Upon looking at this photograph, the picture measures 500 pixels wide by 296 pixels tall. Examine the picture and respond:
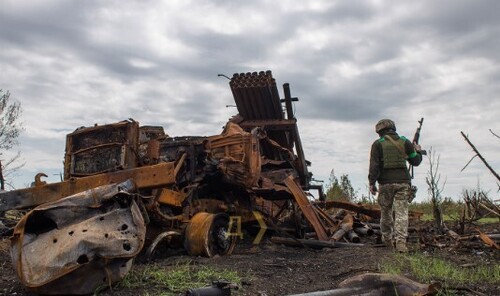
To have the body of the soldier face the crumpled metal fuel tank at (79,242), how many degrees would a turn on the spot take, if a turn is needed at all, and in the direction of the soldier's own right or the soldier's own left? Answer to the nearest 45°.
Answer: approximately 135° to the soldier's own left

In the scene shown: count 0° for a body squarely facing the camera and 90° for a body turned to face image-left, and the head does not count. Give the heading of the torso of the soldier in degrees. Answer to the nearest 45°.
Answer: approximately 180°
